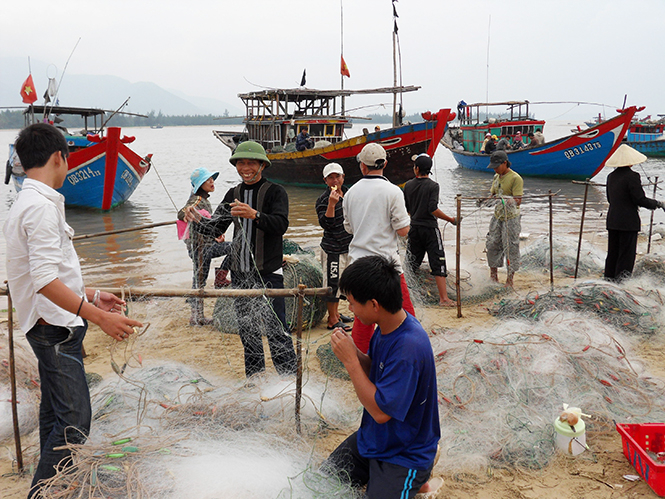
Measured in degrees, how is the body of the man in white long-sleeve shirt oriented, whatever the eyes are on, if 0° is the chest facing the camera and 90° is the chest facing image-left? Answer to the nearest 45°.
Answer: approximately 270°

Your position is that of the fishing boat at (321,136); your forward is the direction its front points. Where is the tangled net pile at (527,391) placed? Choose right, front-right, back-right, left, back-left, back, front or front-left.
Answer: right

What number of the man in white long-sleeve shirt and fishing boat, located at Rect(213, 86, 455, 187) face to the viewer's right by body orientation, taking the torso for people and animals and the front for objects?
2

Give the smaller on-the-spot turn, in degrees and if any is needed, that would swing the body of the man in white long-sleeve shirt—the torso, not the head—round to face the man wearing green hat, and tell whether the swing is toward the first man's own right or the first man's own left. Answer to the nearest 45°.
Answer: approximately 45° to the first man's own left

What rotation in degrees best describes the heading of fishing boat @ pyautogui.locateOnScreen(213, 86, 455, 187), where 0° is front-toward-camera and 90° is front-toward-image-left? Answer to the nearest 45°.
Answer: approximately 270°

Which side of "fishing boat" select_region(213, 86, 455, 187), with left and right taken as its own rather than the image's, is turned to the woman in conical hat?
right

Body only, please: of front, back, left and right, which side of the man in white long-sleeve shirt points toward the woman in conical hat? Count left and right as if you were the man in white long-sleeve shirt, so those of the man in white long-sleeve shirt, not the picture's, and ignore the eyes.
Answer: front

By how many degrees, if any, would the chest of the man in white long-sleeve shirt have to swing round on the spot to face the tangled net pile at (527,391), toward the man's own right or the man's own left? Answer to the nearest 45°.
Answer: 0° — they already face it
